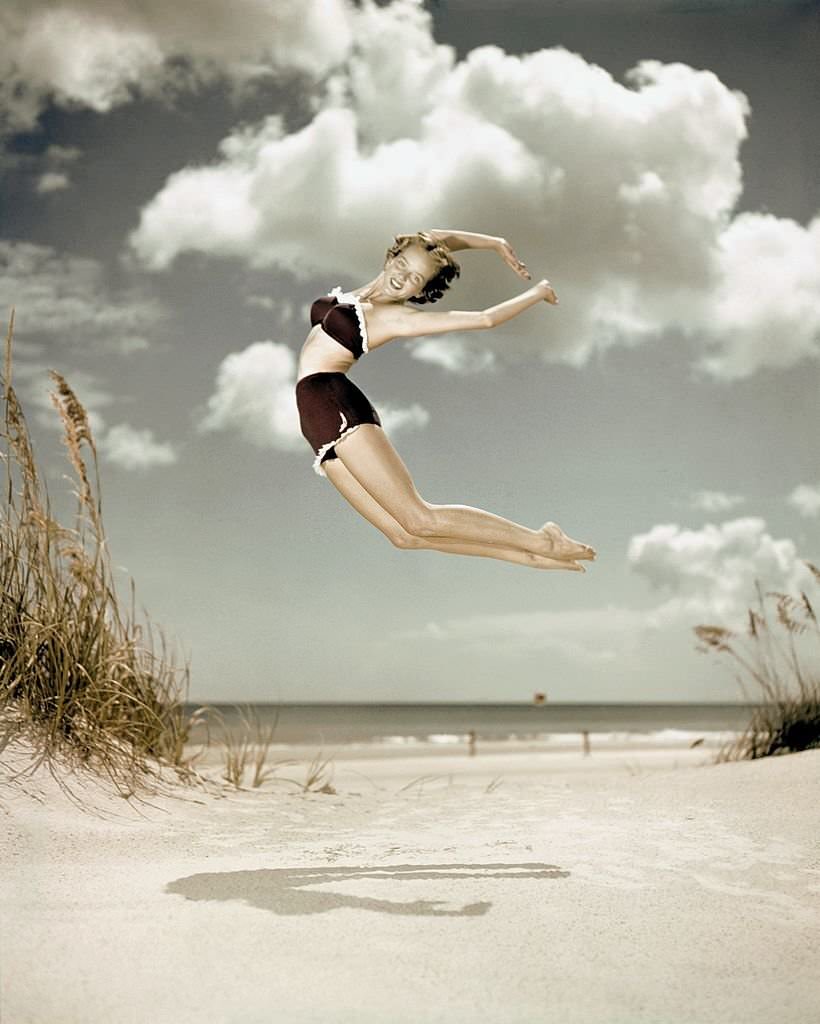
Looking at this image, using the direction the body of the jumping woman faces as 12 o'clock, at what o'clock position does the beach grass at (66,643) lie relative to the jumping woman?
The beach grass is roughly at 3 o'clock from the jumping woman.

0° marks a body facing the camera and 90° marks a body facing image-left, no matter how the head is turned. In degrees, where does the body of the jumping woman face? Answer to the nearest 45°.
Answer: approximately 45°
